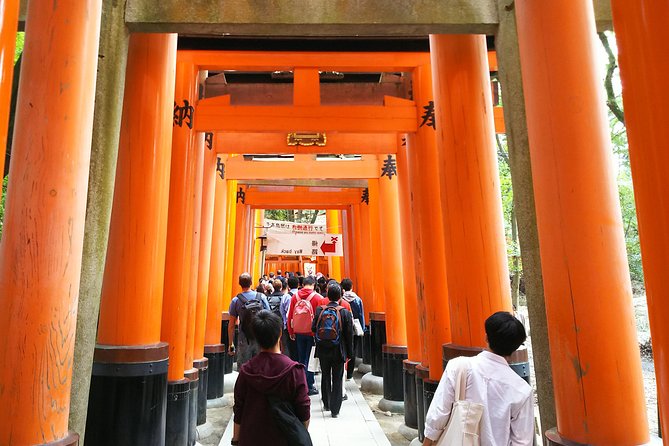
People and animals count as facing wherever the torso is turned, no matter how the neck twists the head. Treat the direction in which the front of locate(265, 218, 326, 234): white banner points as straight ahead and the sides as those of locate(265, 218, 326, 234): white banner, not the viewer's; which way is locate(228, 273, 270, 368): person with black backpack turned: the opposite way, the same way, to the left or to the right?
the opposite way

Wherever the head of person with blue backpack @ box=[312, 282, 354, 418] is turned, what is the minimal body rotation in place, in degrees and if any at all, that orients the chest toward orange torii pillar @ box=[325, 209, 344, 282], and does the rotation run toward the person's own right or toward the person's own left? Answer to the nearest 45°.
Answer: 0° — they already face it

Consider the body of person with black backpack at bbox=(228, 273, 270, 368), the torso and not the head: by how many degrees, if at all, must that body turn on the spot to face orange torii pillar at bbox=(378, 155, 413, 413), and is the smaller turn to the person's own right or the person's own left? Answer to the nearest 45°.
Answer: approximately 90° to the person's own right

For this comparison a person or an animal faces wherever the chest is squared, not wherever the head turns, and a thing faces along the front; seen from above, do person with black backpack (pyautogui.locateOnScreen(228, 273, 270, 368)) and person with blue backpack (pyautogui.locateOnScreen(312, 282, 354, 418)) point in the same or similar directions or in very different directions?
same or similar directions

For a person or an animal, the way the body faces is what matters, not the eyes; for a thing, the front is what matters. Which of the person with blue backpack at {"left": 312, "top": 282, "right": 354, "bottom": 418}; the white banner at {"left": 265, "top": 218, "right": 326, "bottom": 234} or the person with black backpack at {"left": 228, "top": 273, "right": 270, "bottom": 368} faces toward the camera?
the white banner

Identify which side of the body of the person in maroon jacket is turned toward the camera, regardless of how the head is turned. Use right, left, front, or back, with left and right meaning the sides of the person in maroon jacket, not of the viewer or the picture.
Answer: back

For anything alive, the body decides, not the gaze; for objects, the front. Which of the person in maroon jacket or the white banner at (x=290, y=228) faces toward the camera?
the white banner

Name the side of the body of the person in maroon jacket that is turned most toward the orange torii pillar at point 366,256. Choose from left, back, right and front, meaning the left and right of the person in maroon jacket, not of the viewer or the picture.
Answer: front

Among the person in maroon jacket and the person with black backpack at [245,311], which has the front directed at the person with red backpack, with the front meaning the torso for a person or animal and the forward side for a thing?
the person in maroon jacket

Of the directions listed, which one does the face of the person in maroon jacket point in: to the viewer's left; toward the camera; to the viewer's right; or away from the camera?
away from the camera

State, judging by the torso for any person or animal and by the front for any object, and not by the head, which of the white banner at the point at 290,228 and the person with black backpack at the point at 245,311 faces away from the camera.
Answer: the person with black backpack

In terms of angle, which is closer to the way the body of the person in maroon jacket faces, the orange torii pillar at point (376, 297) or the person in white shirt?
the orange torii pillar

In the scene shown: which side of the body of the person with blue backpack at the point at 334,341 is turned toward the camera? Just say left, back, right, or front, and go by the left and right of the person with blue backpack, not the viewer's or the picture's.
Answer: back

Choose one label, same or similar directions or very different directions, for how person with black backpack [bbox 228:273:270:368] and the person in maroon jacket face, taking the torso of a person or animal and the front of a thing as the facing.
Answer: same or similar directions

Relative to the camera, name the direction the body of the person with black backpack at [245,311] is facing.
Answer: away from the camera

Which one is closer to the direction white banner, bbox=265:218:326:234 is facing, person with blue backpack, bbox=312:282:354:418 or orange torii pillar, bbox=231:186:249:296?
the person with blue backpack

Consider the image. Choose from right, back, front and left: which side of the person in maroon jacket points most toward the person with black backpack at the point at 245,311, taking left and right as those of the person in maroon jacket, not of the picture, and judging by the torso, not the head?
front

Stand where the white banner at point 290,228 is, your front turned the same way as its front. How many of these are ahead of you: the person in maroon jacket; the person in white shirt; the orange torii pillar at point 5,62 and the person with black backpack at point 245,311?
4
